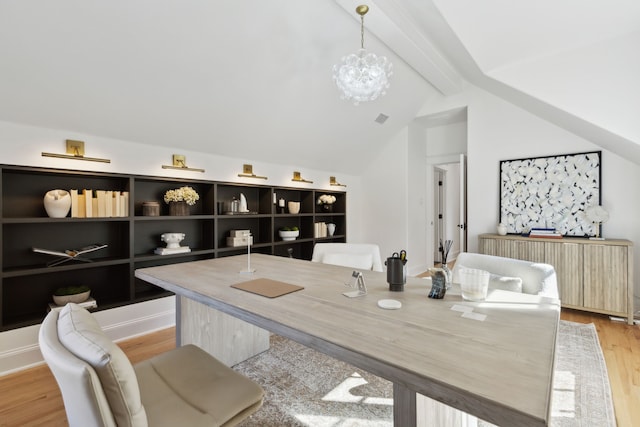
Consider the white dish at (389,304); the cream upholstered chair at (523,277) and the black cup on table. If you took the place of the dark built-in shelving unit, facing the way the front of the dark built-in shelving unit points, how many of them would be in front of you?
3

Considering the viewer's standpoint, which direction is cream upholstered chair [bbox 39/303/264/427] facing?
facing away from the viewer and to the right of the viewer

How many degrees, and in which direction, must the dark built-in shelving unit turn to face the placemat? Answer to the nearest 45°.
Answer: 0° — it already faces it

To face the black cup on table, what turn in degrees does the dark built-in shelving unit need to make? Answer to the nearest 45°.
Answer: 0° — it already faces it

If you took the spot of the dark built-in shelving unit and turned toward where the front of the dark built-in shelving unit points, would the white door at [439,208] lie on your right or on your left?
on your left

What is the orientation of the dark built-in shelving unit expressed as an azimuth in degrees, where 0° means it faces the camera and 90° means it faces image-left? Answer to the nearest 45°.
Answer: approximately 315°

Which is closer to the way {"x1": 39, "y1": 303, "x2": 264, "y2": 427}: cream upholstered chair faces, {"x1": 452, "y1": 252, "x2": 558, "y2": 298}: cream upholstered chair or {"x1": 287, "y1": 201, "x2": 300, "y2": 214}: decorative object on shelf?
the cream upholstered chair

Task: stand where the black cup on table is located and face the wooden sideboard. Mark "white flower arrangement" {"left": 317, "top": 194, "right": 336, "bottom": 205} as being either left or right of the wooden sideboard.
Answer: left

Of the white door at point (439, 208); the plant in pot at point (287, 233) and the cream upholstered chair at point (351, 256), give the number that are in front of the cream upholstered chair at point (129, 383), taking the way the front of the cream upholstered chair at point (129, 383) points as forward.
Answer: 3
